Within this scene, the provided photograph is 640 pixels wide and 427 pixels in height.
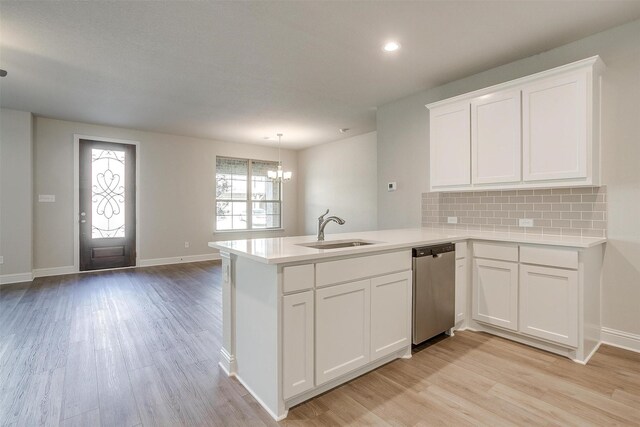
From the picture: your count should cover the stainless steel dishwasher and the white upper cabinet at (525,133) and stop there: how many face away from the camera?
0

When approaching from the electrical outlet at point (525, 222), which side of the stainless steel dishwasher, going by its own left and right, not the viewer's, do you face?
left

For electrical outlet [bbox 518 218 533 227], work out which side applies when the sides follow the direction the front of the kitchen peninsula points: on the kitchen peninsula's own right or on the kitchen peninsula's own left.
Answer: on the kitchen peninsula's own left

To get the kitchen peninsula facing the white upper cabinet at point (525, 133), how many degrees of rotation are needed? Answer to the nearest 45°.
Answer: approximately 90° to its left

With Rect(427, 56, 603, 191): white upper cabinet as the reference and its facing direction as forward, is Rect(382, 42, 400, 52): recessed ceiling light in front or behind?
in front

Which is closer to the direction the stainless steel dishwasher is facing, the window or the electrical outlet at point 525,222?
the electrical outlet

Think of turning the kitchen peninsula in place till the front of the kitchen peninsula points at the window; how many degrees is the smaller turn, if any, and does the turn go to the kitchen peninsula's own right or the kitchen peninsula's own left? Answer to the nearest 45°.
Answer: approximately 180°

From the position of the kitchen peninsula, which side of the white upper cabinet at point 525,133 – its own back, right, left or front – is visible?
front

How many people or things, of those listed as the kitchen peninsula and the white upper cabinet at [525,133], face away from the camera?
0

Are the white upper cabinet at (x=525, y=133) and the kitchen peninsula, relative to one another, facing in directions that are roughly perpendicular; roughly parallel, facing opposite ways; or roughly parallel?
roughly perpendicular

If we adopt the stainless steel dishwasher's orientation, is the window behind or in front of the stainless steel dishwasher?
behind

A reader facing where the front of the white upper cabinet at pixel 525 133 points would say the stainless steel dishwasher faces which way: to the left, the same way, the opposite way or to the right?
to the left

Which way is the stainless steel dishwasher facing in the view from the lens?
facing the viewer and to the right of the viewer
